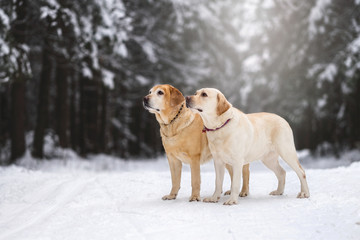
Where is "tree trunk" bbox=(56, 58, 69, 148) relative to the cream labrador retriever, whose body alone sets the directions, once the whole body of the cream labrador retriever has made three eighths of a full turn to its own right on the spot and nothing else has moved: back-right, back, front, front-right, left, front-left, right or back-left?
front-left

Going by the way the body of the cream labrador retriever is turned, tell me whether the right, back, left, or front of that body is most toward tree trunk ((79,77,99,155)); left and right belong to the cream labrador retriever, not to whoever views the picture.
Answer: right

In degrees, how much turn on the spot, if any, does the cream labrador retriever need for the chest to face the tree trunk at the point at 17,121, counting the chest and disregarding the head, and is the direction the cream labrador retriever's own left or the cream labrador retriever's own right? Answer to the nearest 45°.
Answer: approximately 90° to the cream labrador retriever's own right

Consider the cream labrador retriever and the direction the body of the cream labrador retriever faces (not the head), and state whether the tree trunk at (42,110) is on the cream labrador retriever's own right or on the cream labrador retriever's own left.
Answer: on the cream labrador retriever's own right

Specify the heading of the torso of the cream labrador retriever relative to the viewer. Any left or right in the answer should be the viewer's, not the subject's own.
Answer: facing the viewer and to the left of the viewer

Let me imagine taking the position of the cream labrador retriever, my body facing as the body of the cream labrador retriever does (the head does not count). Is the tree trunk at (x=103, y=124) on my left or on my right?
on my right

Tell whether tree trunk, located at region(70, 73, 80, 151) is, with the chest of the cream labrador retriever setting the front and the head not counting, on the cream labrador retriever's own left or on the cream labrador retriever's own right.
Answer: on the cream labrador retriever's own right
